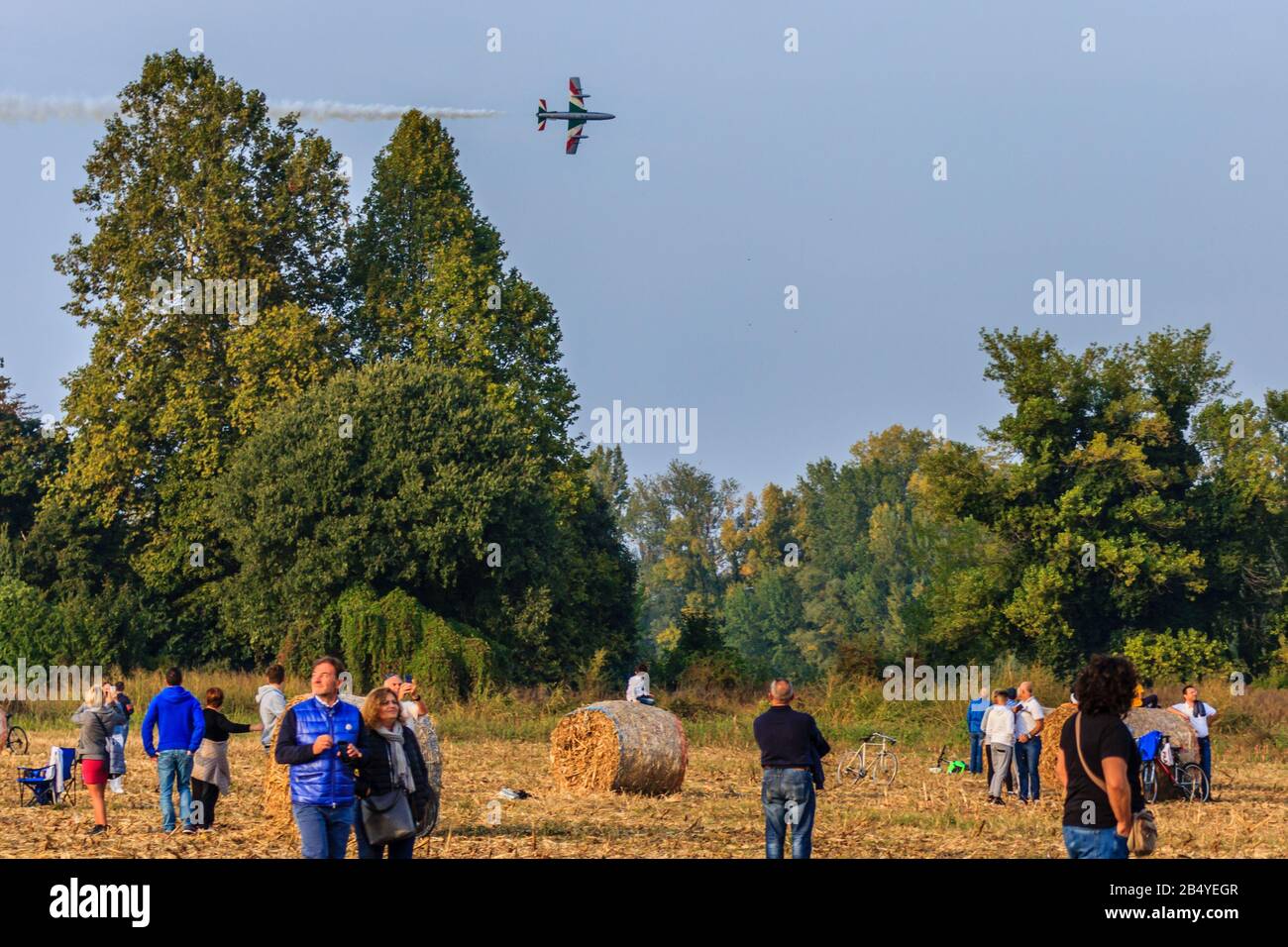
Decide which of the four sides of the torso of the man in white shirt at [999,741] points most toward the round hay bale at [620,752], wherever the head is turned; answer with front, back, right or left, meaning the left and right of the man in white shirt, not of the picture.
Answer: left

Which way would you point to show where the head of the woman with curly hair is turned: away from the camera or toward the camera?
away from the camera

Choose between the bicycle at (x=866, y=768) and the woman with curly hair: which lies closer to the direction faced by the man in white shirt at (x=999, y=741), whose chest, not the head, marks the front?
the bicycle

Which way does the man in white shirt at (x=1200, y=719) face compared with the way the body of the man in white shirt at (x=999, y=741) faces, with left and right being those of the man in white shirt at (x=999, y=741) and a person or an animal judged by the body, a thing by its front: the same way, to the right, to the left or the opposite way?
the opposite way

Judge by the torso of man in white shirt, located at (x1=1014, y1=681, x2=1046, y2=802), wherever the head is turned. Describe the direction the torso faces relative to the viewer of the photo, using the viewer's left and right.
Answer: facing the viewer and to the left of the viewer

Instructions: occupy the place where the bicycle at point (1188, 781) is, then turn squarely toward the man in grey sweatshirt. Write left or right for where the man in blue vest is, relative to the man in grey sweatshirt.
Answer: left

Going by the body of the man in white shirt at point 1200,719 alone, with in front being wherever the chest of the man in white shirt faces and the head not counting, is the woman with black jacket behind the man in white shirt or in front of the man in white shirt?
in front

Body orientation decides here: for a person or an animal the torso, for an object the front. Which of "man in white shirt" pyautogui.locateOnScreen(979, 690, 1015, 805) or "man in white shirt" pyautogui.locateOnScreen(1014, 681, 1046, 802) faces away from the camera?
"man in white shirt" pyautogui.locateOnScreen(979, 690, 1015, 805)

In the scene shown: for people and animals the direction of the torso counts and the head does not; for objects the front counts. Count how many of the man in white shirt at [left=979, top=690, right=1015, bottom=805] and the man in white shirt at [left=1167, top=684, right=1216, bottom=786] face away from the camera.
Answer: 1

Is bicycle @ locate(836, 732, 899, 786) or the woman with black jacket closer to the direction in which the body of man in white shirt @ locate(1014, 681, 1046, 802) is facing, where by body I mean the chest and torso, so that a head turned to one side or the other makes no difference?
the woman with black jacket

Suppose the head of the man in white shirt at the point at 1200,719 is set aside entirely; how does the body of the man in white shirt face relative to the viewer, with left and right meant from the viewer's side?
facing the viewer

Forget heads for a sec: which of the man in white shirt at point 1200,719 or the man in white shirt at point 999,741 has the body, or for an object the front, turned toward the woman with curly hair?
the man in white shirt at point 1200,719

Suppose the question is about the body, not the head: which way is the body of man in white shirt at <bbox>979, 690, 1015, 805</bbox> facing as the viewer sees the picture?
away from the camera

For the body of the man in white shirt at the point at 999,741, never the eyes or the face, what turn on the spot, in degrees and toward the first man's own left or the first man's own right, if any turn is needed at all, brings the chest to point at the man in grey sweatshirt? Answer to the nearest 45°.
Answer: approximately 135° to the first man's own left
